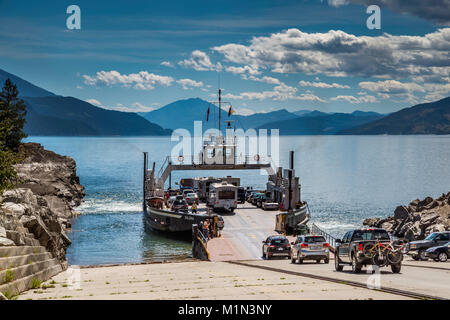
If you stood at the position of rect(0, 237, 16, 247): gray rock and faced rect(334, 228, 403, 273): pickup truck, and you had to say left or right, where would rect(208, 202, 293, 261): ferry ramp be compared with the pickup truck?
left

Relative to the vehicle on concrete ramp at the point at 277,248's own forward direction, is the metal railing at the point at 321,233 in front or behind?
in front

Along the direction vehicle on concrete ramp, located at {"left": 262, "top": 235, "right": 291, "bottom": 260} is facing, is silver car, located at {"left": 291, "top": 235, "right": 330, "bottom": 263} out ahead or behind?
behind

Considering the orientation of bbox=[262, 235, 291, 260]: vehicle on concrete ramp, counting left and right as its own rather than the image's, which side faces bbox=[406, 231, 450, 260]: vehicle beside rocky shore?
right

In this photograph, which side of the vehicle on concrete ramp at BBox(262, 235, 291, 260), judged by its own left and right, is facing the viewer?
back

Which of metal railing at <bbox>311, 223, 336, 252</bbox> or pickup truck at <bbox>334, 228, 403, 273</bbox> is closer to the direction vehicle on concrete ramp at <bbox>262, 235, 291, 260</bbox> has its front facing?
the metal railing

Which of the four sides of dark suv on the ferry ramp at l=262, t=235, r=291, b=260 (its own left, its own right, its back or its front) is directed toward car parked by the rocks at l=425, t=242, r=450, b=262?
right

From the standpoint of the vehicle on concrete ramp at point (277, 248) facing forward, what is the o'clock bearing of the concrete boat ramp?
The concrete boat ramp is roughly at 6 o'clock from the vehicle on concrete ramp.

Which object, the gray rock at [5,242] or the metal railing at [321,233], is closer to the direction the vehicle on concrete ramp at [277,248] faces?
the metal railing

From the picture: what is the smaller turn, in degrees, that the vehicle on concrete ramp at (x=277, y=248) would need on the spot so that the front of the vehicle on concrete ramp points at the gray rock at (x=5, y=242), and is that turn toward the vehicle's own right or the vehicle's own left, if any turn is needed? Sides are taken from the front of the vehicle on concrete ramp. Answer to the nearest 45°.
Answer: approximately 135° to the vehicle's own left
